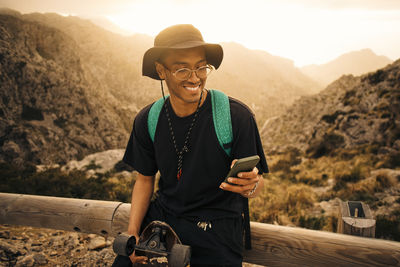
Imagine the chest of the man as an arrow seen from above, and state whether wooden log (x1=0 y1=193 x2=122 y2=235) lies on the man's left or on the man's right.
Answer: on the man's right

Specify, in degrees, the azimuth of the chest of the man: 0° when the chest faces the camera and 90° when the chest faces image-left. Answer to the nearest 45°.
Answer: approximately 0°

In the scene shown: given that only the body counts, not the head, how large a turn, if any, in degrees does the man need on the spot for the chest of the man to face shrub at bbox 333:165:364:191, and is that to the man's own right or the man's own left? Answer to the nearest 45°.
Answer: approximately 135° to the man's own left

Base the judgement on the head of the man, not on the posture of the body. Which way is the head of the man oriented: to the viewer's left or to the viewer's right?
to the viewer's right

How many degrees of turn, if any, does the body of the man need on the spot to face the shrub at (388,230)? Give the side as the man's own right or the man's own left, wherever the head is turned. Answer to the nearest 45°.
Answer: approximately 135° to the man's own left

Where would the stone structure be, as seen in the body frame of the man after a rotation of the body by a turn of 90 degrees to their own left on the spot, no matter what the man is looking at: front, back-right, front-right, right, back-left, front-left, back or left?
front
